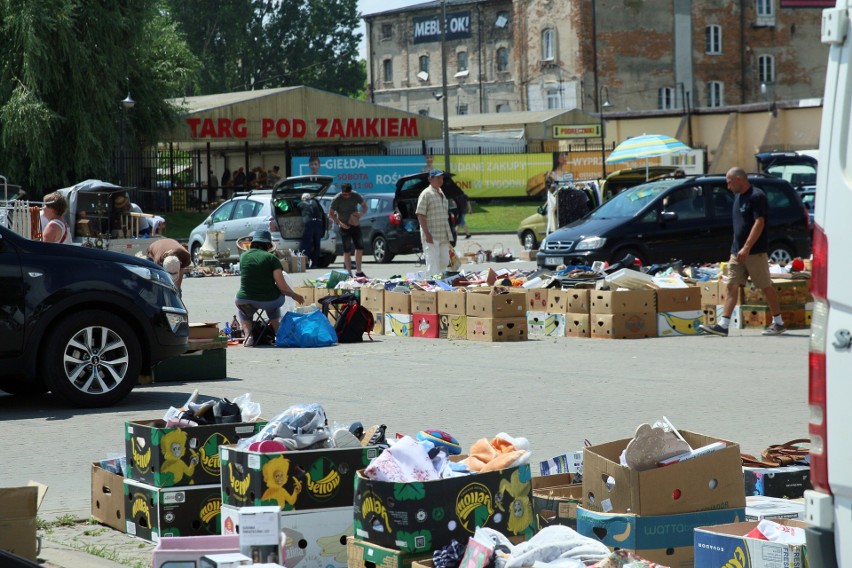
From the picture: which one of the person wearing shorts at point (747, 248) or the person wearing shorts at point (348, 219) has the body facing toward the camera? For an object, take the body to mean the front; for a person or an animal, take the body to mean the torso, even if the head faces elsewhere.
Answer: the person wearing shorts at point (348, 219)

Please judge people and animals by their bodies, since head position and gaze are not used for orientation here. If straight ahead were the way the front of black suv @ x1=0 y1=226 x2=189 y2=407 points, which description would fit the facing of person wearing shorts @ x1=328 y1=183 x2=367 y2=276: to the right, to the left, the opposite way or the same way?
to the right

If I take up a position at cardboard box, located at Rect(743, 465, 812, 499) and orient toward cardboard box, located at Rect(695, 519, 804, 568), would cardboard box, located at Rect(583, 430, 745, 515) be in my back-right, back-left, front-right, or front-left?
front-right

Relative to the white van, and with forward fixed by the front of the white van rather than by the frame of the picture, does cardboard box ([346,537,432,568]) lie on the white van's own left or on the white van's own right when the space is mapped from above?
on the white van's own left

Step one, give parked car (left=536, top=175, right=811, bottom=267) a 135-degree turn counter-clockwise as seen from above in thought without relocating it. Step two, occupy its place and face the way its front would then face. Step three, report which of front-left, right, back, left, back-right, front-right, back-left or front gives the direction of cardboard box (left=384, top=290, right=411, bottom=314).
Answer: back-right

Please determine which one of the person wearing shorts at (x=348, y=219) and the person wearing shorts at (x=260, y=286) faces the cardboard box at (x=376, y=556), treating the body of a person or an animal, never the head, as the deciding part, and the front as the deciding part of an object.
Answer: the person wearing shorts at (x=348, y=219)

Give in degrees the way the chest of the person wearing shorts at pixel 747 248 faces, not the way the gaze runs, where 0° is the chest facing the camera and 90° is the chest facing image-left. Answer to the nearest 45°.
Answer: approximately 90°

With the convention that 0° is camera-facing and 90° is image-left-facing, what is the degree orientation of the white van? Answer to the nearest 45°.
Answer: approximately 180°

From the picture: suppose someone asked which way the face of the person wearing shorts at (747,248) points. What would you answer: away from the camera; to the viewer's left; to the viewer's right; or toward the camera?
to the viewer's left

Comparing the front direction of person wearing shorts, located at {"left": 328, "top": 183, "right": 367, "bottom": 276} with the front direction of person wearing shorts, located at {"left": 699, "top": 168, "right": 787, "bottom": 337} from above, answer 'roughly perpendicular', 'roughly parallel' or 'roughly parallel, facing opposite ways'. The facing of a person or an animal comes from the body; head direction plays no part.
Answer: roughly perpendicular

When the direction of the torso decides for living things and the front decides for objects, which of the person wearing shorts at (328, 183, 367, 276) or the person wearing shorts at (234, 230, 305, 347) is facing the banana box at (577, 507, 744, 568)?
the person wearing shorts at (328, 183, 367, 276)

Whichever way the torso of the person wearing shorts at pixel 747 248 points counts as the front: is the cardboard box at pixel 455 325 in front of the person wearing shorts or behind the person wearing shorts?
in front

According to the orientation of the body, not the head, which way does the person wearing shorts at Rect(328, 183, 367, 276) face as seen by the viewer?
toward the camera

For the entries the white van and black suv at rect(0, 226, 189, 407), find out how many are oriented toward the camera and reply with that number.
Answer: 0

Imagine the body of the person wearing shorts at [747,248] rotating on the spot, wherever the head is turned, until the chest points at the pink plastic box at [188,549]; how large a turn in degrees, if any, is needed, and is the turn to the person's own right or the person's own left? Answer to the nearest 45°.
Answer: approximately 90° to the person's own left

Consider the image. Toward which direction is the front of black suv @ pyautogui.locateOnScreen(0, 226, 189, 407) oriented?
to the viewer's right

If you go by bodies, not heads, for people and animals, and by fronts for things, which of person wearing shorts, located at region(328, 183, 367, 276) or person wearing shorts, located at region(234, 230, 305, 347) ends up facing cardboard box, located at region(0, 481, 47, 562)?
person wearing shorts, located at region(328, 183, 367, 276)

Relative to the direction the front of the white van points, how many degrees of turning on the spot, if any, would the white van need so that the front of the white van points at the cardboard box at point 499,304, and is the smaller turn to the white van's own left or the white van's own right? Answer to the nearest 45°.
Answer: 0° — it already faces it
